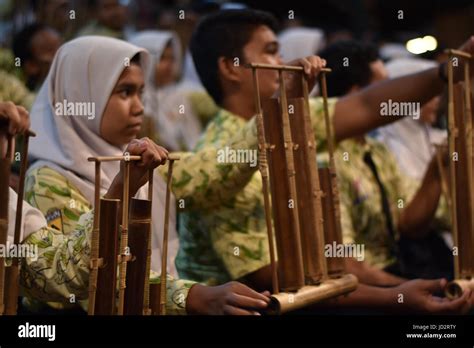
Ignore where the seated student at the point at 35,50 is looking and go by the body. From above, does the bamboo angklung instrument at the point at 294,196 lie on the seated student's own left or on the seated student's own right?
on the seated student's own right

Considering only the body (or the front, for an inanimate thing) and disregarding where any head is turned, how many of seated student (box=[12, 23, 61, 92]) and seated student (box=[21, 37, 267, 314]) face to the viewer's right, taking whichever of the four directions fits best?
2

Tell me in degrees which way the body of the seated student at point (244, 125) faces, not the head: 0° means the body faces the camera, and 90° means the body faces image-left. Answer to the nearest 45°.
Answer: approximately 270°

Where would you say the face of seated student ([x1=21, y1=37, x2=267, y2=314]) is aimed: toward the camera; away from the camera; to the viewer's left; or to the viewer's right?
to the viewer's right

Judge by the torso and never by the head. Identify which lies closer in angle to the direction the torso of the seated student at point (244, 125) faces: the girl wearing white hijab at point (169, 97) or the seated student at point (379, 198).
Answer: the seated student

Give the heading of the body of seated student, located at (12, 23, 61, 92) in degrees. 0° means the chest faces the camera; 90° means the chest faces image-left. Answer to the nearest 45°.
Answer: approximately 270°

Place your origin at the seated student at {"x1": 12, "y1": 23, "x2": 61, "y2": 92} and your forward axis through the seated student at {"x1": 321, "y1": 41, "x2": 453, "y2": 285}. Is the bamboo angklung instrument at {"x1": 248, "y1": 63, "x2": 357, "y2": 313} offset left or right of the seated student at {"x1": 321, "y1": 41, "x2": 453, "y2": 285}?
right

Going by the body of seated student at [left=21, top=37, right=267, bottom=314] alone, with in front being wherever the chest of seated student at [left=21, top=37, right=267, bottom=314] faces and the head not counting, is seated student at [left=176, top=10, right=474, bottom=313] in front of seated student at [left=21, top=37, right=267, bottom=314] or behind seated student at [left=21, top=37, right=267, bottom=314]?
in front

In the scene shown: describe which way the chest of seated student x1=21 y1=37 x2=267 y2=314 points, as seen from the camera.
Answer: to the viewer's right
